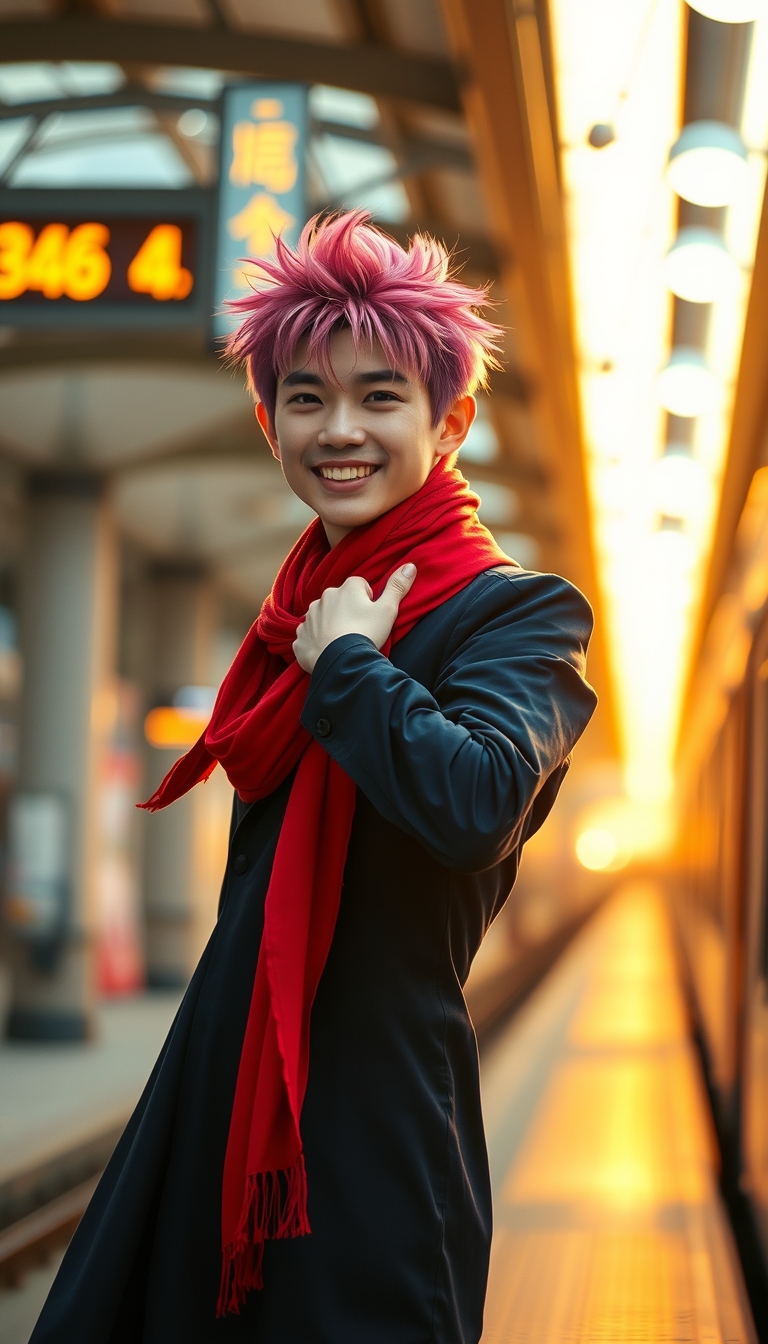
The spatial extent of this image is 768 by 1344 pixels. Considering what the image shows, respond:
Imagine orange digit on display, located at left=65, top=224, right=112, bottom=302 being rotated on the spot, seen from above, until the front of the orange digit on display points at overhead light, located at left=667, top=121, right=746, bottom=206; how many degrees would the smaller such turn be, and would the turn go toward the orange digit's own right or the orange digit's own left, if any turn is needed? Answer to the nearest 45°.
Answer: approximately 90° to the orange digit's own left

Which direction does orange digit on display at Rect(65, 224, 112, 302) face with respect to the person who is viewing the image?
facing the viewer

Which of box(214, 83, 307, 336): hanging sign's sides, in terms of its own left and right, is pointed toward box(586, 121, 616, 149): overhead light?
left

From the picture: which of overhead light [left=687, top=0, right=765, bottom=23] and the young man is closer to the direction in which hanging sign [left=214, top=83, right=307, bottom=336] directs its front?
the young man

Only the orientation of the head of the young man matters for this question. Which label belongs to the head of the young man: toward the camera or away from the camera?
toward the camera

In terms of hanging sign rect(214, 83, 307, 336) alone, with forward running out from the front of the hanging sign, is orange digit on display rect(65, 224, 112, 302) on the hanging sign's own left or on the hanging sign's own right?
on the hanging sign's own right

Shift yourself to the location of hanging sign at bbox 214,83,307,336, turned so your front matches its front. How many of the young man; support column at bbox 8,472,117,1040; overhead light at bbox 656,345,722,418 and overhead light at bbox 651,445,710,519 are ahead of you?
1

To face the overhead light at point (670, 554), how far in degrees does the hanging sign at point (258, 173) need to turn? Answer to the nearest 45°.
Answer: approximately 135° to its left

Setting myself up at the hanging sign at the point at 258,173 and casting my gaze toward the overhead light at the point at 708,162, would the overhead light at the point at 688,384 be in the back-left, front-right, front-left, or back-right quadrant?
front-left

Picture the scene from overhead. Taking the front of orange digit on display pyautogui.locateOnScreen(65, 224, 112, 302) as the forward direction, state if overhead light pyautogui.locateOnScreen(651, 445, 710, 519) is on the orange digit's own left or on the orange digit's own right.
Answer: on the orange digit's own left

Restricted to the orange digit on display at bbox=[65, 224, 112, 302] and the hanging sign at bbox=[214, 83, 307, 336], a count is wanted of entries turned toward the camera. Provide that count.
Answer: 2

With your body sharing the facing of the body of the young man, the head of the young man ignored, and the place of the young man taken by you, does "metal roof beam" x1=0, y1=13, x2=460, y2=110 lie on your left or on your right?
on your right
